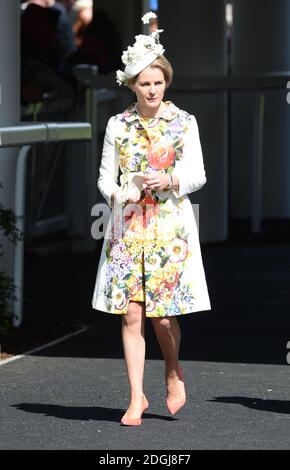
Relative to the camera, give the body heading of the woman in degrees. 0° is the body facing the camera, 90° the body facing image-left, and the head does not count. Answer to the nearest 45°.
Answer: approximately 0°
